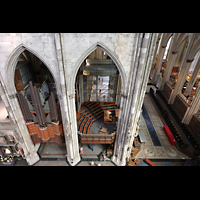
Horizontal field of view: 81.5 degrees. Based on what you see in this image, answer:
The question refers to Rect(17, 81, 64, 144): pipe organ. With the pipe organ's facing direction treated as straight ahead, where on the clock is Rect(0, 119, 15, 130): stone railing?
The stone railing is roughly at 4 o'clock from the pipe organ.
